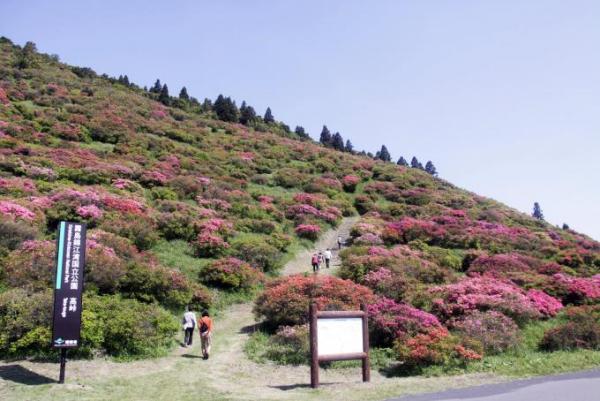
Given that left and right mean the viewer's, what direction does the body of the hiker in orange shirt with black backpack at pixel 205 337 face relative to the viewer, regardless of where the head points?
facing away from the viewer

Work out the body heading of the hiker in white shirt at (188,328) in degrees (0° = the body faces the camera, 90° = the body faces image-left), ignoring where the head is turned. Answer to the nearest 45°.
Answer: approximately 180°

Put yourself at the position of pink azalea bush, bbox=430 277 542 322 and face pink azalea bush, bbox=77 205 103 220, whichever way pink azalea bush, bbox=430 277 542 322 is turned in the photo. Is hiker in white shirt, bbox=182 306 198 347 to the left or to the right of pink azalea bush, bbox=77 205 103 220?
left

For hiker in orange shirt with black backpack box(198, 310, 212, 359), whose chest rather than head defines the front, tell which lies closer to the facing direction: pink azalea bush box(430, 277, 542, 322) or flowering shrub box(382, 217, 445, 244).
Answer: the flowering shrub

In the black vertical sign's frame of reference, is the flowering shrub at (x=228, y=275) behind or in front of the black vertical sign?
behind

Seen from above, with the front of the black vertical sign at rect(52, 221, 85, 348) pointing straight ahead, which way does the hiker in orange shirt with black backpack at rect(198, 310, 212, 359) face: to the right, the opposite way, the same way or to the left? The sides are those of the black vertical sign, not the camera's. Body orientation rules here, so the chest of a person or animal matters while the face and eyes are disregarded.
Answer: the opposite way

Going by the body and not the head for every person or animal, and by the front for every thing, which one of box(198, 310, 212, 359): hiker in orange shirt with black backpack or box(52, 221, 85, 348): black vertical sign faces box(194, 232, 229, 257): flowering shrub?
the hiker in orange shirt with black backpack
